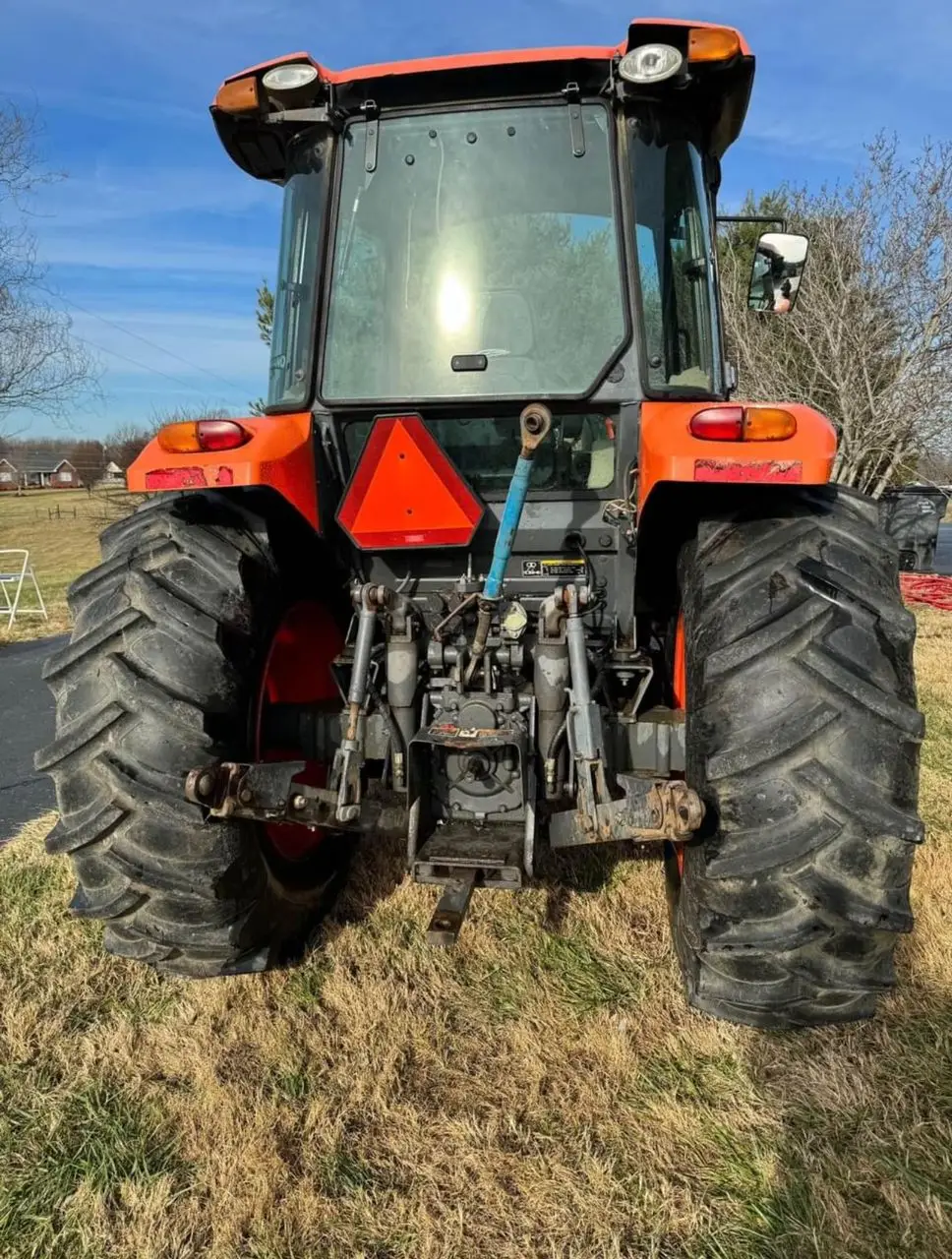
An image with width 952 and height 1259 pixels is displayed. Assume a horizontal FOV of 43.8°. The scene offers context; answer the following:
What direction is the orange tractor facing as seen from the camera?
away from the camera
